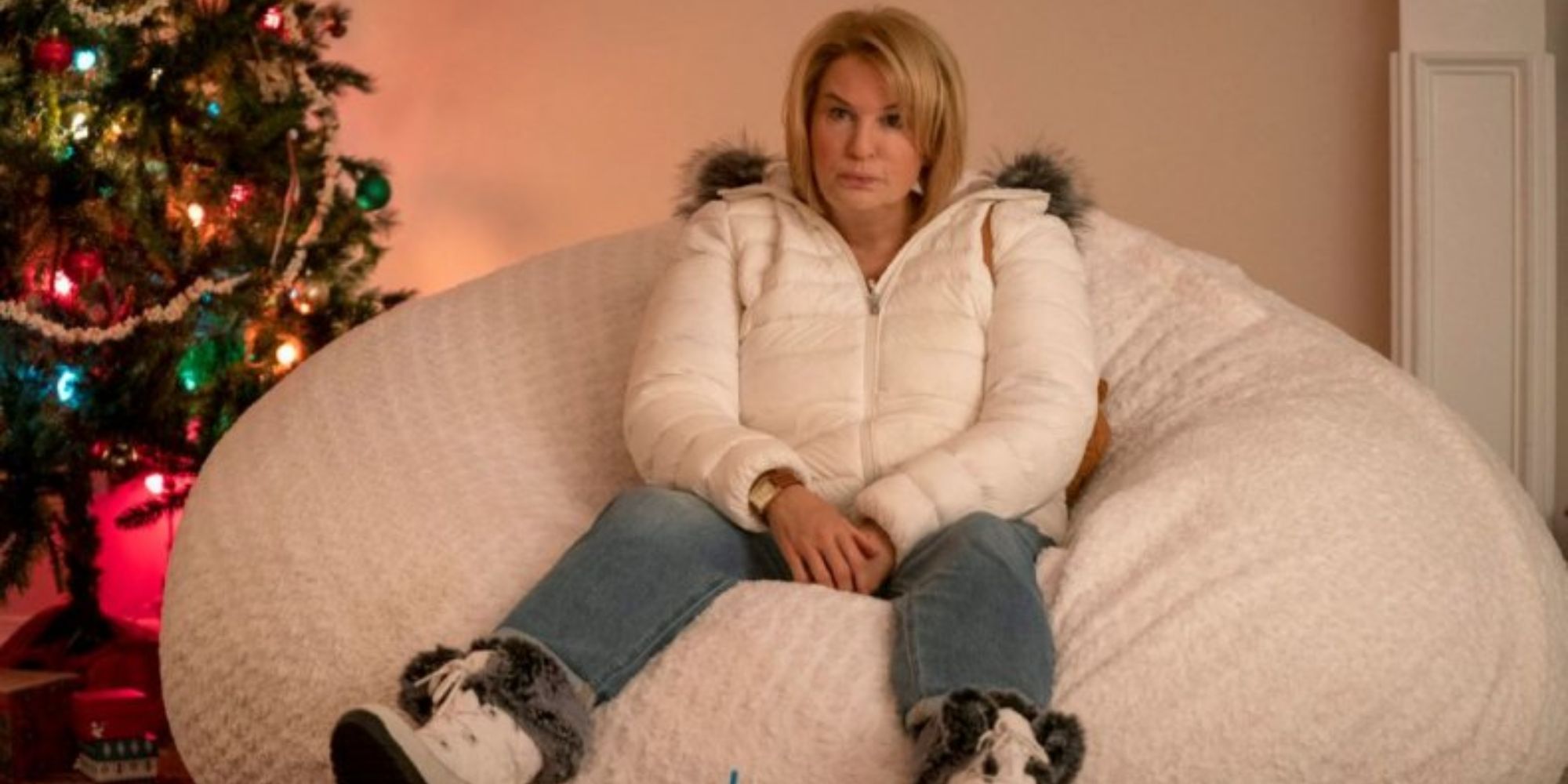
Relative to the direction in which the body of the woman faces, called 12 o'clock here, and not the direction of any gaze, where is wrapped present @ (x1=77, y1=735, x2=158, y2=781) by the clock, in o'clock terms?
The wrapped present is roughly at 4 o'clock from the woman.

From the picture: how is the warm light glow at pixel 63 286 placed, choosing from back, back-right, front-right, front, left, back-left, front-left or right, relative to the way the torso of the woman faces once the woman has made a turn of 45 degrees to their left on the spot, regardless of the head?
back

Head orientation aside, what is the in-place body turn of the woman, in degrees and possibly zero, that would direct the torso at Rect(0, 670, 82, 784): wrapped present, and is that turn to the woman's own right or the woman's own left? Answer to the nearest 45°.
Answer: approximately 135° to the woman's own right

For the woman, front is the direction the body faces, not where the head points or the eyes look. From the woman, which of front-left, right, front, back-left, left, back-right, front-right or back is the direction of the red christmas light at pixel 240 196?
back-right

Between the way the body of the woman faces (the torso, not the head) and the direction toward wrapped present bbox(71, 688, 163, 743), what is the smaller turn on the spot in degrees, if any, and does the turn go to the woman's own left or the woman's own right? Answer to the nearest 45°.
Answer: approximately 135° to the woman's own right

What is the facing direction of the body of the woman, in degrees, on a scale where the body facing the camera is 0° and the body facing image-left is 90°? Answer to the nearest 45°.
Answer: approximately 0°
